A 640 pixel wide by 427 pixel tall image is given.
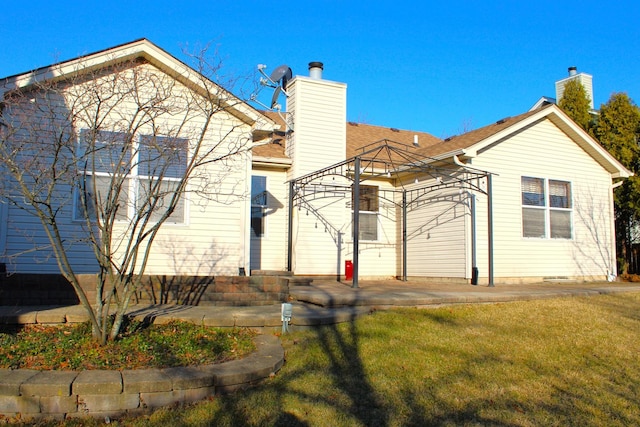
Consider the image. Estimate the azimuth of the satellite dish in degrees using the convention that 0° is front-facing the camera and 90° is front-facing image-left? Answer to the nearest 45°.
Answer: approximately 45°

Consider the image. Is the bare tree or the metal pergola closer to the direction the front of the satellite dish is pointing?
the bare tree

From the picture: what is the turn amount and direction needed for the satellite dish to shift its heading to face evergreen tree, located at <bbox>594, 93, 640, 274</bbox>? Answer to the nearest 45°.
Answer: approximately 135° to its left

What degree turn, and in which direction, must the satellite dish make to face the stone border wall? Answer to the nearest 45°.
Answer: approximately 45° to its left

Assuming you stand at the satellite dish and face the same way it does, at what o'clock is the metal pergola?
The metal pergola is roughly at 8 o'clock from the satellite dish.

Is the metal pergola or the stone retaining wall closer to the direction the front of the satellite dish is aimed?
the stone retaining wall

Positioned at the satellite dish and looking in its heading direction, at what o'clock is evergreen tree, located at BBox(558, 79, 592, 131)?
The evergreen tree is roughly at 7 o'clock from the satellite dish.

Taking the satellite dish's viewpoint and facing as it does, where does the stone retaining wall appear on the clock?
The stone retaining wall is roughly at 11 o'clock from the satellite dish.
